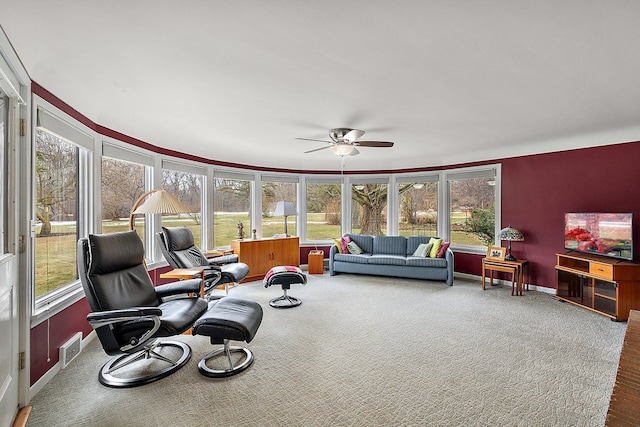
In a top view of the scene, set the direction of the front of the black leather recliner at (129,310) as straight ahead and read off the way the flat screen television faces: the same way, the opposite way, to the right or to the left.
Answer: the opposite way

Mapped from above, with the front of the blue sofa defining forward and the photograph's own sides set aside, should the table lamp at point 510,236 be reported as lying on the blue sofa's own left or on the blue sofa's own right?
on the blue sofa's own left

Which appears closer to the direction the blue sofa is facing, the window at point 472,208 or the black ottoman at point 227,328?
the black ottoman

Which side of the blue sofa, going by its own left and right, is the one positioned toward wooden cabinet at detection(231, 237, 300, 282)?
right

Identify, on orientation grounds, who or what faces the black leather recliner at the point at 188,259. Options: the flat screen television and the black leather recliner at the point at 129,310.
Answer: the flat screen television

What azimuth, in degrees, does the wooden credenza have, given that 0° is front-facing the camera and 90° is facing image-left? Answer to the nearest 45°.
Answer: approximately 45°
